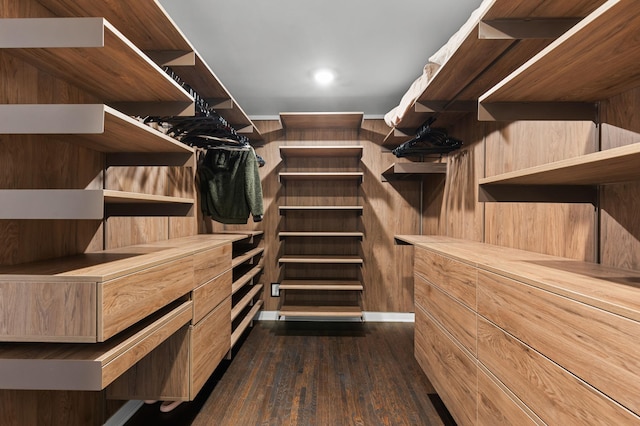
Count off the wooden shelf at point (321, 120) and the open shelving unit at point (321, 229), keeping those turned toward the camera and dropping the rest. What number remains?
2

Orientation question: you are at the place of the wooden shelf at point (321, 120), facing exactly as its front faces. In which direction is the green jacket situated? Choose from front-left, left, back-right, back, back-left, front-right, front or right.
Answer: front-right

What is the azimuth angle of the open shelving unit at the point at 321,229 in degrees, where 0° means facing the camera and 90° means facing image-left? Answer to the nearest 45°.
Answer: approximately 0°

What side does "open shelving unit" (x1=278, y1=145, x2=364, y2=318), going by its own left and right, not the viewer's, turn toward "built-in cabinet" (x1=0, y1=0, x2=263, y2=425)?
front

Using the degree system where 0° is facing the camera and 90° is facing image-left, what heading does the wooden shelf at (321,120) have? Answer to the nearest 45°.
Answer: approximately 0°

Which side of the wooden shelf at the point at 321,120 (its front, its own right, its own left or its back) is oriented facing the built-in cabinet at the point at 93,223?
front

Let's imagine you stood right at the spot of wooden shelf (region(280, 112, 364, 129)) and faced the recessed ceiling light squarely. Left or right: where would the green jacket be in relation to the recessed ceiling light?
right
